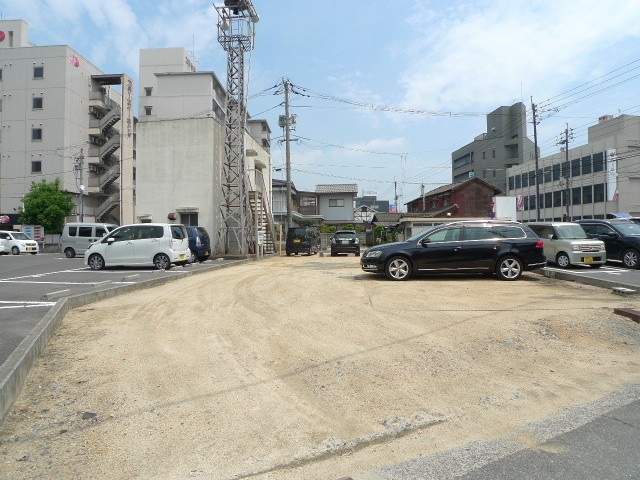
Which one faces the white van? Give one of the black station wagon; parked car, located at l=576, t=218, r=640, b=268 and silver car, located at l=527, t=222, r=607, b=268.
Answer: the black station wagon

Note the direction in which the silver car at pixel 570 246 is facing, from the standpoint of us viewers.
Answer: facing the viewer and to the right of the viewer

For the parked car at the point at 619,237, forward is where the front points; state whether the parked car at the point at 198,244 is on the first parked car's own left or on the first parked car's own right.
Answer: on the first parked car's own right

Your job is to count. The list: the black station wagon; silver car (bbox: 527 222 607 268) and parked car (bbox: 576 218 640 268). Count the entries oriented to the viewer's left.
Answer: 1

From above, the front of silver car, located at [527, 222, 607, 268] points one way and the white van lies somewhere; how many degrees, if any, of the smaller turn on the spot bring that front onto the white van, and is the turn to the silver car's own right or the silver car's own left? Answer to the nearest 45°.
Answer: approximately 90° to the silver car's own right

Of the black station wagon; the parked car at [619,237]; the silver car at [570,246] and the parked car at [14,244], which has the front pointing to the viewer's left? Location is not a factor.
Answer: the black station wagon

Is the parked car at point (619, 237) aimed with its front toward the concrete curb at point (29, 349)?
no

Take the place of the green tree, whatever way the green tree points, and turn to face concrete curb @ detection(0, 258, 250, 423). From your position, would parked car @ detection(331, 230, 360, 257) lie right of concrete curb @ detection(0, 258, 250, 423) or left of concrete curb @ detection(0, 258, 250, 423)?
left

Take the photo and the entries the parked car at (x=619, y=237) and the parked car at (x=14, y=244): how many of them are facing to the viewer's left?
0

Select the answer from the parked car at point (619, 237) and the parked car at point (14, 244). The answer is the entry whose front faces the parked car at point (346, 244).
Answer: the parked car at point (14, 244)

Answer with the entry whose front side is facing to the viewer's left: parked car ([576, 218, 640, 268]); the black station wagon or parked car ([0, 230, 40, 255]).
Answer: the black station wagon

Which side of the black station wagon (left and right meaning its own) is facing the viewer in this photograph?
left

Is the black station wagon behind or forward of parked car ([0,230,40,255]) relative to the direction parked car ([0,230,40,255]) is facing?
forward

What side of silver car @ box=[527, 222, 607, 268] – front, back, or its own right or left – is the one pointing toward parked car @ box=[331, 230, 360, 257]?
back
